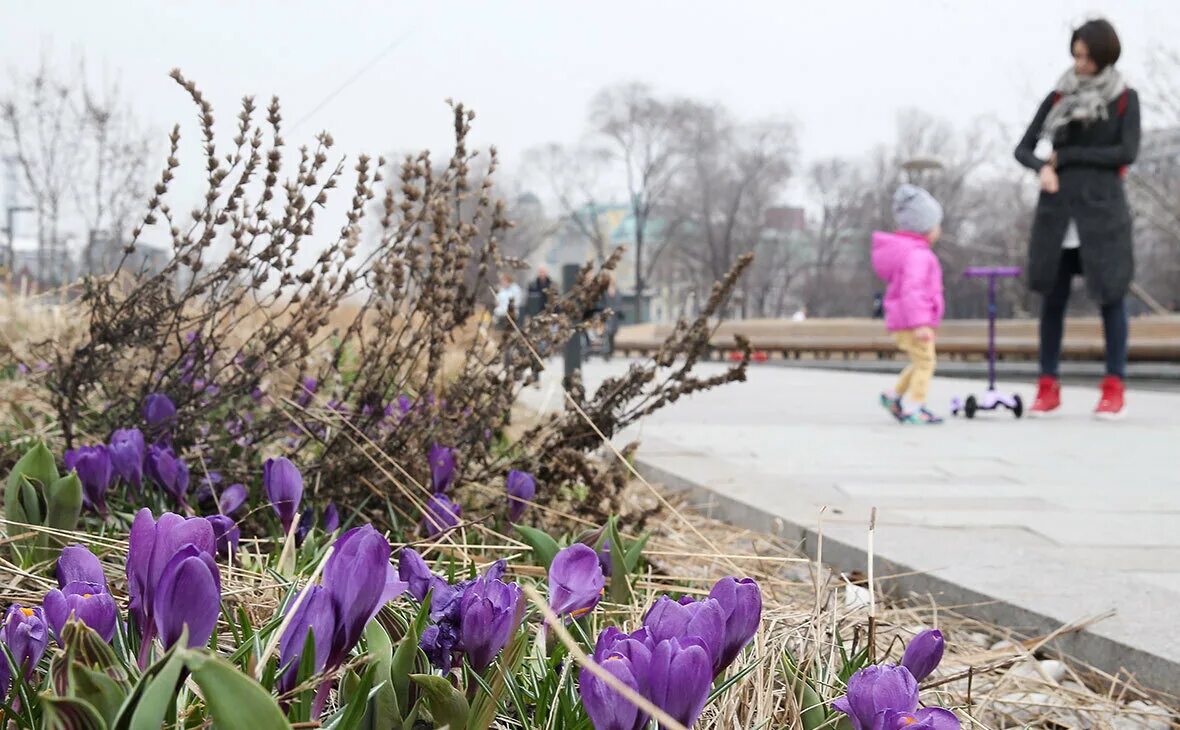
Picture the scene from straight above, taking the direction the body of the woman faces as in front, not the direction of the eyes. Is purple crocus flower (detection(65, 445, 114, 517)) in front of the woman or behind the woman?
in front

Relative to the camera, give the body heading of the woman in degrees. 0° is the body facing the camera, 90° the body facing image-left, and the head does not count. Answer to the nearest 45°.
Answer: approximately 45°

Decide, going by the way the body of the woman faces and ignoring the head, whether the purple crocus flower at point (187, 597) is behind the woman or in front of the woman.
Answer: in front
